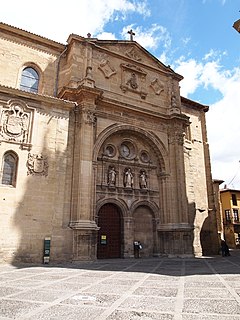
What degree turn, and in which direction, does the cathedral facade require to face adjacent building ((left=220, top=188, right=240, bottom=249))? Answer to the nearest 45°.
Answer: approximately 90° to its left

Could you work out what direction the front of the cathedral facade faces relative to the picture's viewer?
facing the viewer and to the right of the viewer
